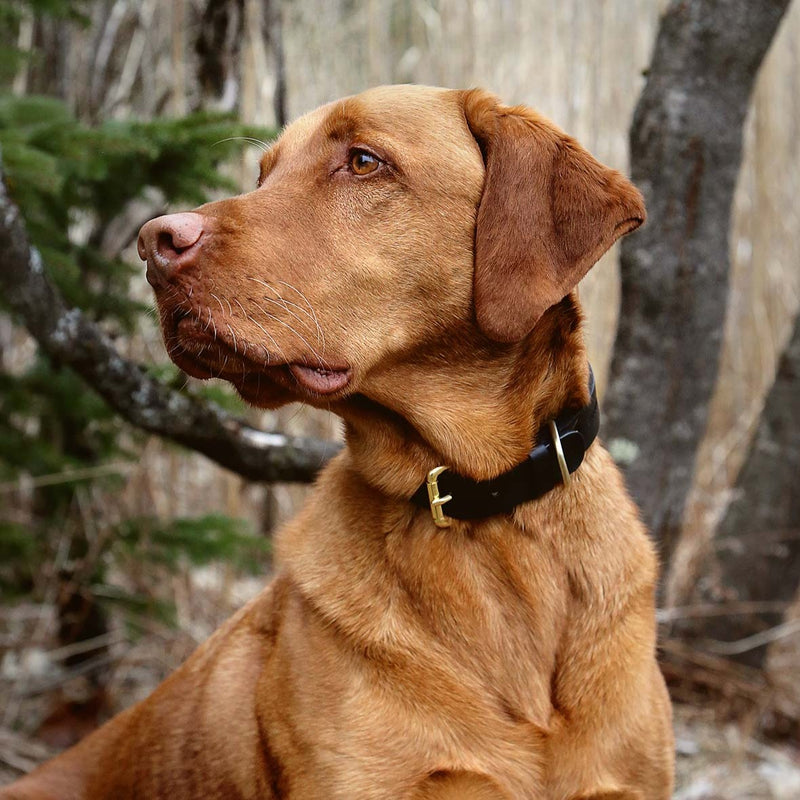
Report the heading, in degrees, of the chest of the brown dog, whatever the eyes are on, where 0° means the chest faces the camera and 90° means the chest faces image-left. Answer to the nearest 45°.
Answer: approximately 315°

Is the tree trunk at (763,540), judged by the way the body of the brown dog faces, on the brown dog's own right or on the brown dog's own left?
on the brown dog's own left

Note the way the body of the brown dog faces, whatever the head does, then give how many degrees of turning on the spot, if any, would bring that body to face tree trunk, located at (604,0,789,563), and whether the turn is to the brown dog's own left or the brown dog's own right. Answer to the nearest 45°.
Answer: approximately 90° to the brown dog's own left
